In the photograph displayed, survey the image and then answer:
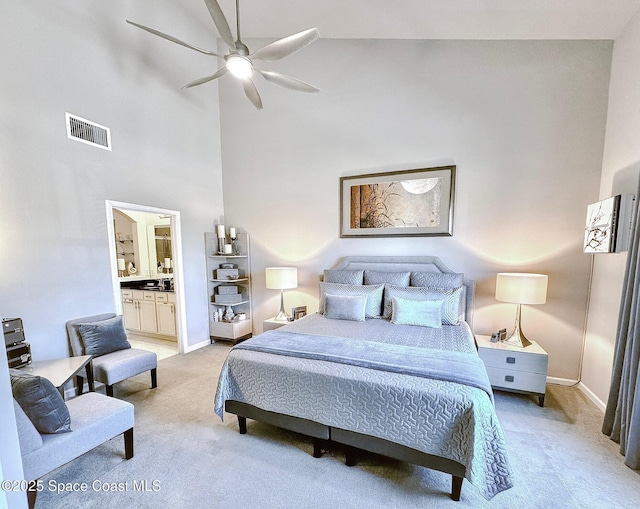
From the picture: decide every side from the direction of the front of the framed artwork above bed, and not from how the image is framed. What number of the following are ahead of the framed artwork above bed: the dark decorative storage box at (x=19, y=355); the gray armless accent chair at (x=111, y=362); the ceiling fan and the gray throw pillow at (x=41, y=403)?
4

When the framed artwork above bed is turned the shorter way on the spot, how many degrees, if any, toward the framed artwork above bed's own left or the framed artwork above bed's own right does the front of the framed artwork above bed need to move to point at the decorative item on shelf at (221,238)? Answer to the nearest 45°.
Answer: approximately 45° to the framed artwork above bed's own right

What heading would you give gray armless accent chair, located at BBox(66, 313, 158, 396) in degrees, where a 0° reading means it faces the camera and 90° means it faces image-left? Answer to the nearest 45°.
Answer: approximately 315°

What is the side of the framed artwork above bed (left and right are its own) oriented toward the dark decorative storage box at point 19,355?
front

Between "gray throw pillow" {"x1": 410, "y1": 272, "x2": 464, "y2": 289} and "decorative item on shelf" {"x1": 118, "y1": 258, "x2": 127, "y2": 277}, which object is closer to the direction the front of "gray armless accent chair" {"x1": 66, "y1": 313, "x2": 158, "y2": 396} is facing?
the gray throw pillow

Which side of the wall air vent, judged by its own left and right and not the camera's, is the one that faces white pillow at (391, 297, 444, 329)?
front

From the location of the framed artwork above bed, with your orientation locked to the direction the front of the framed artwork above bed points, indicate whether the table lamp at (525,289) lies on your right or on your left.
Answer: on your left

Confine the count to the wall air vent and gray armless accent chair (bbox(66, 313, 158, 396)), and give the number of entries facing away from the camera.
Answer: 0

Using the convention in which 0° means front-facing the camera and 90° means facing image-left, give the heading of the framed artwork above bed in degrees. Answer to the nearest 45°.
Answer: approximately 45°

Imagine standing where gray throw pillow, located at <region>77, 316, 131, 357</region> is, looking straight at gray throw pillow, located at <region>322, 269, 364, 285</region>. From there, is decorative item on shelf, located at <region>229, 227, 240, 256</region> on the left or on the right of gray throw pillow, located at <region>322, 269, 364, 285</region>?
left
